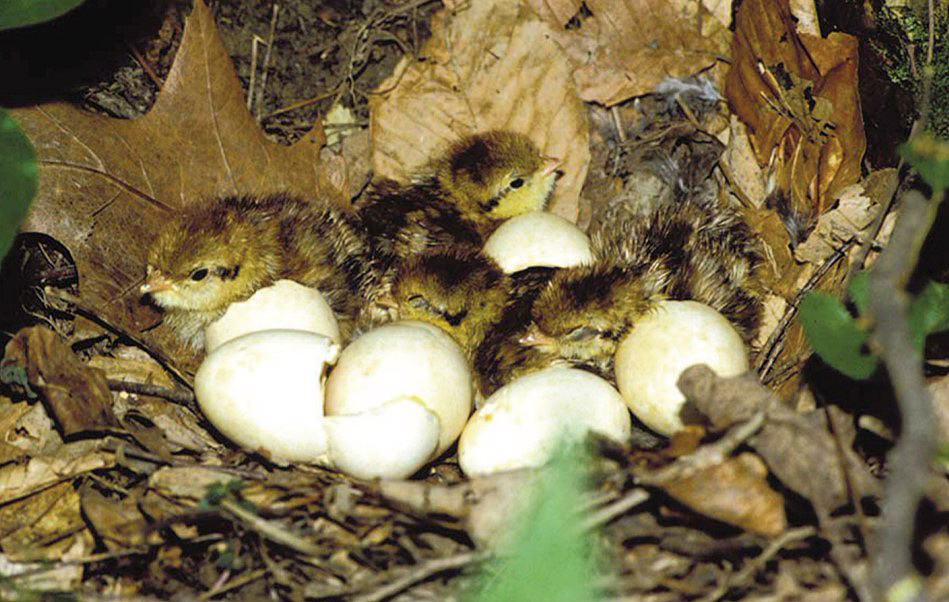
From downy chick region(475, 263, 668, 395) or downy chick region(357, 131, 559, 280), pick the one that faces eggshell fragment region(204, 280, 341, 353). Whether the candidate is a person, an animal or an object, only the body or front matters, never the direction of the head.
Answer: downy chick region(475, 263, 668, 395)

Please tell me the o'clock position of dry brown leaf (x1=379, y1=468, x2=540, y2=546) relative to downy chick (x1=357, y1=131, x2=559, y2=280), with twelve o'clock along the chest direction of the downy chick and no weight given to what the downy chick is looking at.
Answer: The dry brown leaf is roughly at 3 o'clock from the downy chick.

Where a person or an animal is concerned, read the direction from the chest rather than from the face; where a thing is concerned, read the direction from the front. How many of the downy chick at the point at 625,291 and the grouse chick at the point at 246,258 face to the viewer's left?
2

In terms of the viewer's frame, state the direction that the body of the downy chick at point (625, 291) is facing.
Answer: to the viewer's left

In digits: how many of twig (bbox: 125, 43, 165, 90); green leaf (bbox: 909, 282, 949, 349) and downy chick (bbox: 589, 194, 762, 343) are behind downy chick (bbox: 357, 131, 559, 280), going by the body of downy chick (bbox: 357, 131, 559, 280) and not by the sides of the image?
1

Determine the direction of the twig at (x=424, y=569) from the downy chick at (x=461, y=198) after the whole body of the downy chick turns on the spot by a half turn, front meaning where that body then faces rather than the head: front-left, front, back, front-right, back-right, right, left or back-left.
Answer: left

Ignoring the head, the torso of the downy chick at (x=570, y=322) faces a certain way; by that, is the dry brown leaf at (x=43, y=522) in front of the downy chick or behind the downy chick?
in front

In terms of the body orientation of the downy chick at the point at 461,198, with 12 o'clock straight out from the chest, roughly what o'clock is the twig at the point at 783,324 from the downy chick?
The twig is roughly at 1 o'clock from the downy chick.

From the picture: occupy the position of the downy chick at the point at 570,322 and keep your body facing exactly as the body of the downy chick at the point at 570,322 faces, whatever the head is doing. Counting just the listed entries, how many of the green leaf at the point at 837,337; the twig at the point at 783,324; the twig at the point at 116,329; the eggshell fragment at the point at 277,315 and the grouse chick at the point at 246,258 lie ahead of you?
3

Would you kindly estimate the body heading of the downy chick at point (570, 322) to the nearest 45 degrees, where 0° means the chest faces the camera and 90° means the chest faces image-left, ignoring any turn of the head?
approximately 90°

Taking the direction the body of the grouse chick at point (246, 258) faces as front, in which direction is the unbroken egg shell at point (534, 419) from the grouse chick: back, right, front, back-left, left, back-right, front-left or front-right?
back-left

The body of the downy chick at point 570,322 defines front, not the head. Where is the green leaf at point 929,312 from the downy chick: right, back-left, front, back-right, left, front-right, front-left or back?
back-left

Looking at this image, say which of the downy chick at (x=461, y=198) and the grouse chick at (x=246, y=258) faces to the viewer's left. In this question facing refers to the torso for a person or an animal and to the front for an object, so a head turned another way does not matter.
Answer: the grouse chick

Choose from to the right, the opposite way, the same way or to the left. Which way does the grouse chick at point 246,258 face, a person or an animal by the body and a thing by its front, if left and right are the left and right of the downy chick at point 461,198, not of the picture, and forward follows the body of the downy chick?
the opposite way

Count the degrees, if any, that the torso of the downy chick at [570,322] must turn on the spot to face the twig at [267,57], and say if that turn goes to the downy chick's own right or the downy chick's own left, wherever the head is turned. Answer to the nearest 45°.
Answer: approximately 45° to the downy chick's own right

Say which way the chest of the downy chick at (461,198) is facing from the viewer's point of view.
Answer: to the viewer's right

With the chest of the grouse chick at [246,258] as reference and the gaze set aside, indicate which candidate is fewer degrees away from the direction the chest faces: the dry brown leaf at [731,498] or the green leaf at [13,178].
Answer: the green leaf

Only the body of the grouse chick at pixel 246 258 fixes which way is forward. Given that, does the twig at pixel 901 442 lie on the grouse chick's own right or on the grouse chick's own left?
on the grouse chick's own left

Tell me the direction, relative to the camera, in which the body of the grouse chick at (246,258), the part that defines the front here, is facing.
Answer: to the viewer's left
